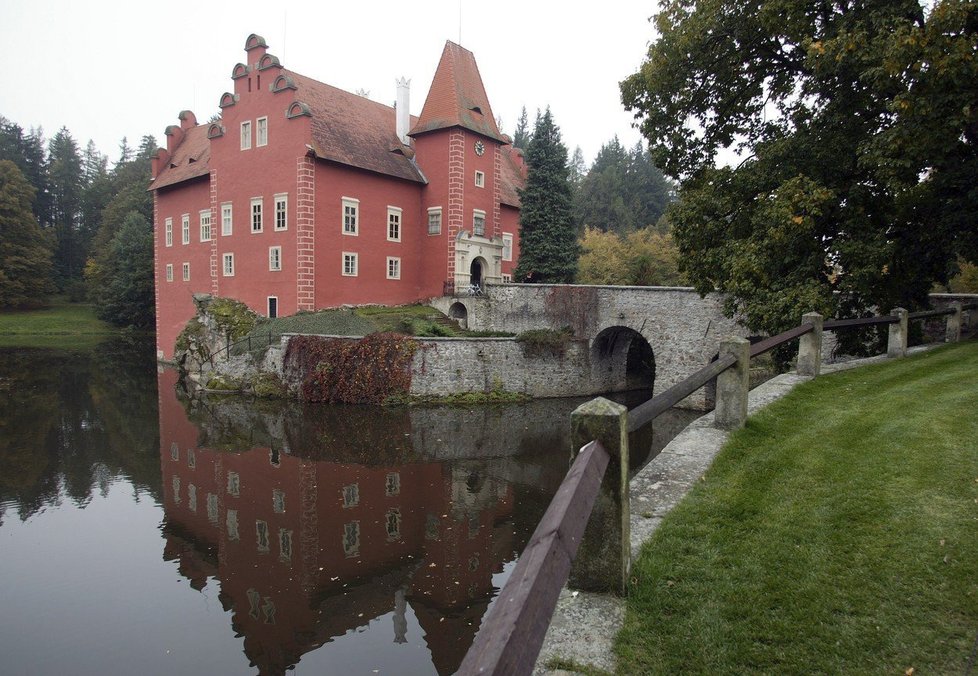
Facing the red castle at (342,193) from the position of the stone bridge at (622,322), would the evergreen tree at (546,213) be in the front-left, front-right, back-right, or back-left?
front-right

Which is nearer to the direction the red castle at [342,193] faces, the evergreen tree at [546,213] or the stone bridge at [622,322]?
the stone bridge

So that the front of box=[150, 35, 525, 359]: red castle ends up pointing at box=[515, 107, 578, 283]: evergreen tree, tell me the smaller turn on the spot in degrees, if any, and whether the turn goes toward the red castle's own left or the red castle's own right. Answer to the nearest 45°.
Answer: approximately 45° to the red castle's own left

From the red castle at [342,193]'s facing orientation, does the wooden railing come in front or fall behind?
in front

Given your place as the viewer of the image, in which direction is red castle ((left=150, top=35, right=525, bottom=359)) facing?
facing the viewer and to the right of the viewer

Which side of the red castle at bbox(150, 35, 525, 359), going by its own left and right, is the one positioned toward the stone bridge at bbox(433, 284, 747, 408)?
front
